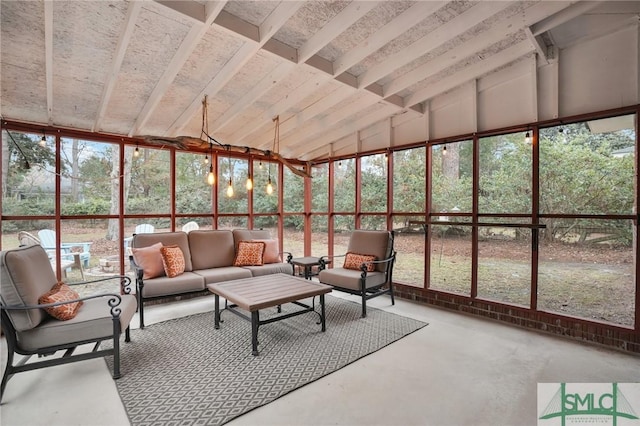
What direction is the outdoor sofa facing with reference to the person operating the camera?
facing the viewer and to the right of the viewer

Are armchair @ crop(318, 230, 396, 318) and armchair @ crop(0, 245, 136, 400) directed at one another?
yes

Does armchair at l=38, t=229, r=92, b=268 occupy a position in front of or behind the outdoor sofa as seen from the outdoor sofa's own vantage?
behind

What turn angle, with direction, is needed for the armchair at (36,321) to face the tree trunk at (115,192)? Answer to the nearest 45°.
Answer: approximately 90° to its left

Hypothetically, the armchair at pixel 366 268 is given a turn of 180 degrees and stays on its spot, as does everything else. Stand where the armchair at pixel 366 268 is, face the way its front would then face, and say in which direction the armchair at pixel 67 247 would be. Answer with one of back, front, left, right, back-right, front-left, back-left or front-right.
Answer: back-left

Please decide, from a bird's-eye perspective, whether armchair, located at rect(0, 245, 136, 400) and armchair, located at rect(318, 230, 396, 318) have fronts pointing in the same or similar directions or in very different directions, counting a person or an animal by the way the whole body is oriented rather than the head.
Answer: very different directions

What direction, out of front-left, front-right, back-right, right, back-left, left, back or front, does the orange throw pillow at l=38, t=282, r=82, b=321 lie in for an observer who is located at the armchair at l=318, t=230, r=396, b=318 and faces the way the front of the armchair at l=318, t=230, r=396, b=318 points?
front

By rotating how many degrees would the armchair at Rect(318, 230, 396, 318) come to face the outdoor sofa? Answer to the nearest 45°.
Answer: approximately 45° to its right

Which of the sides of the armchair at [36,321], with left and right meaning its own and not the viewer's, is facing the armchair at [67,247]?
left

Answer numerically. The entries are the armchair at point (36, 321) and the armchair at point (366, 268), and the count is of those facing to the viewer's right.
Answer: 1

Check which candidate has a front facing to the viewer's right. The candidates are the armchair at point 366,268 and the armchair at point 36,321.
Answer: the armchair at point 36,321

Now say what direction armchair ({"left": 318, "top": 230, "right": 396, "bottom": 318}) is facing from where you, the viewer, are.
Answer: facing the viewer and to the left of the viewer

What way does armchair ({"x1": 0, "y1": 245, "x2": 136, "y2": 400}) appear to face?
to the viewer's right

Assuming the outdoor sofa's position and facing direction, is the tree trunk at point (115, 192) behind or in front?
behind

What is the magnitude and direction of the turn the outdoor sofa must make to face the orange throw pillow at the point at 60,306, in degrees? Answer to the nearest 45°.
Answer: approximately 90° to its right

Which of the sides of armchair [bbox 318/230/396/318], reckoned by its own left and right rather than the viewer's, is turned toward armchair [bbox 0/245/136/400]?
front

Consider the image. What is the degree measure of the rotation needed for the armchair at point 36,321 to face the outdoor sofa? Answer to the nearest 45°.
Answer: approximately 45° to its left
